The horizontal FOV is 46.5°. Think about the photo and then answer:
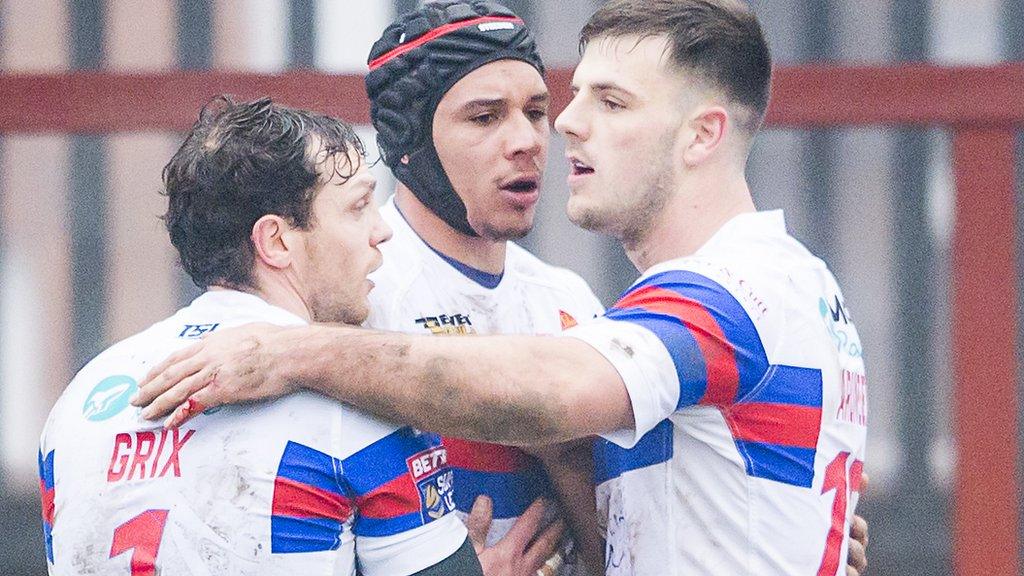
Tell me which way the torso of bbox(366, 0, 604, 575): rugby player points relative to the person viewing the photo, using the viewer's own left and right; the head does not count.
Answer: facing the viewer and to the right of the viewer

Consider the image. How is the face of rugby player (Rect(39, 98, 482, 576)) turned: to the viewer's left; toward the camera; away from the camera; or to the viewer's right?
to the viewer's right

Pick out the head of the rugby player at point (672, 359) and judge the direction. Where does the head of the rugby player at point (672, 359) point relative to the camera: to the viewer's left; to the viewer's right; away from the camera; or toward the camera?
to the viewer's left

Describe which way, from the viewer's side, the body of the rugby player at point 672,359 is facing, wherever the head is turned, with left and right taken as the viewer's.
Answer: facing to the left of the viewer

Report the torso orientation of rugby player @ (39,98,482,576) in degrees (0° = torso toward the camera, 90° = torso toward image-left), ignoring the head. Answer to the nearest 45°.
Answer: approximately 225°

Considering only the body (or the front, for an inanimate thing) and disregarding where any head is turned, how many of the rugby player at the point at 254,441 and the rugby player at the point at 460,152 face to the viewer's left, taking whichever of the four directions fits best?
0

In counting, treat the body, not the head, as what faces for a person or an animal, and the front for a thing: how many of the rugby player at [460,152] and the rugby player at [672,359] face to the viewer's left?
1

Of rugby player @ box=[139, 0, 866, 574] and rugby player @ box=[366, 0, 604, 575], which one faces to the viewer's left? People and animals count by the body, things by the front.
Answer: rugby player @ box=[139, 0, 866, 574]

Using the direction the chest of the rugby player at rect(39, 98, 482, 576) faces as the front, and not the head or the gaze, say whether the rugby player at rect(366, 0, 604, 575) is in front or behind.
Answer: in front

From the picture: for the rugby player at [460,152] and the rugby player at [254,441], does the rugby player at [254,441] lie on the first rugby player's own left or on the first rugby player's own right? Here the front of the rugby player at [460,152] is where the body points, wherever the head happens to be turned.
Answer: on the first rugby player's own right
